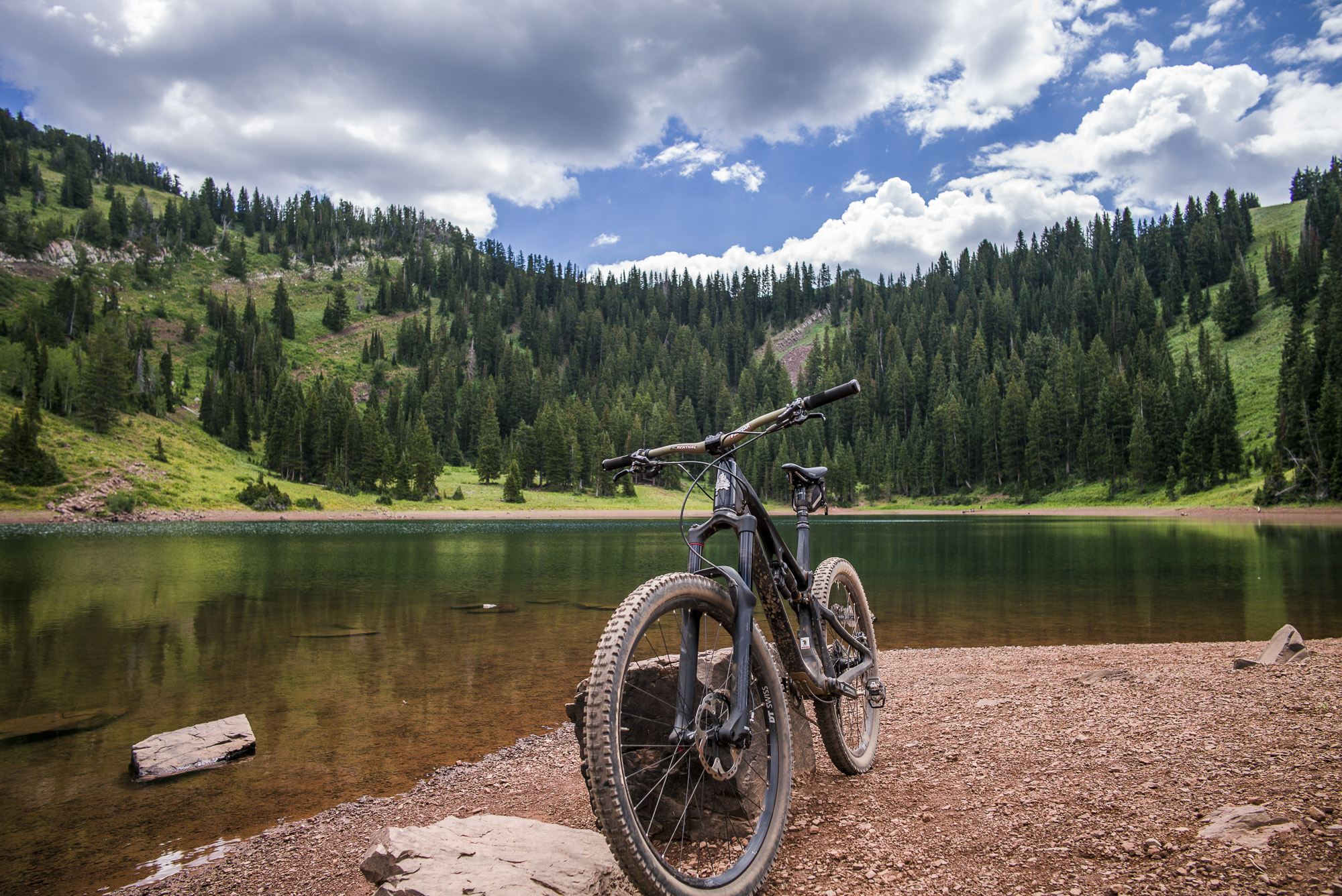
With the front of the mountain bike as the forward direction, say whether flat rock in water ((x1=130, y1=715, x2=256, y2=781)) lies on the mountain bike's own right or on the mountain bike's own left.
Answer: on the mountain bike's own right

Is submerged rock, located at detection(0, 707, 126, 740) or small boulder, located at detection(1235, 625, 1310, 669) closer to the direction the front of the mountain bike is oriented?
the submerged rock

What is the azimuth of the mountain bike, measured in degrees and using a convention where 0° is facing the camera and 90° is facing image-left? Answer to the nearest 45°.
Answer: approximately 45°

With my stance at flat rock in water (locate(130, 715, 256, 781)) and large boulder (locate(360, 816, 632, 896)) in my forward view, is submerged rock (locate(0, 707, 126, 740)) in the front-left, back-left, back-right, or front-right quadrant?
back-right

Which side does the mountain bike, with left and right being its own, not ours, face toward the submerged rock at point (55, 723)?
right
